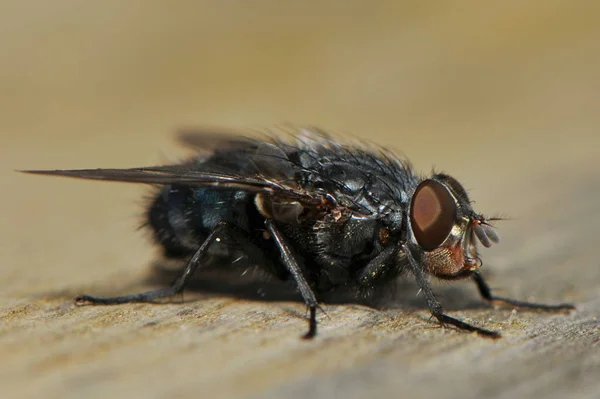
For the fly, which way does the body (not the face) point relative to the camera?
to the viewer's right
